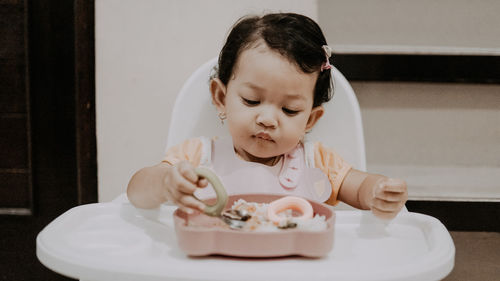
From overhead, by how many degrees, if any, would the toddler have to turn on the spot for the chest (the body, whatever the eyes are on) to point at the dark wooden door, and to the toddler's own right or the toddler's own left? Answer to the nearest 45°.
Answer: approximately 135° to the toddler's own right

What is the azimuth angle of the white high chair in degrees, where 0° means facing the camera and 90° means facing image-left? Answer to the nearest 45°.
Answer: approximately 0°

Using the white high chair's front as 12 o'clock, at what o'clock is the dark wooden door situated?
The dark wooden door is roughly at 5 o'clock from the white high chair.
